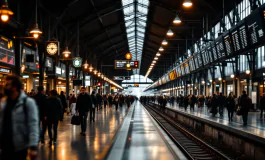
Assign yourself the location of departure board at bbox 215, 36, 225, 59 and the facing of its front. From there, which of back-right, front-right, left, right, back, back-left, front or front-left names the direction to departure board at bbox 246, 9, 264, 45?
front-left

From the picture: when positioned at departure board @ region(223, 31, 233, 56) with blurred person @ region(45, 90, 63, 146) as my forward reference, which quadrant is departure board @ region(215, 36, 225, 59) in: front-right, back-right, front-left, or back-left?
back-right

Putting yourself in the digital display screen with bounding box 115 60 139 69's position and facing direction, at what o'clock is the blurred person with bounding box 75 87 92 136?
The blurred person is roughly at 12 o'clock from the digital display screen.

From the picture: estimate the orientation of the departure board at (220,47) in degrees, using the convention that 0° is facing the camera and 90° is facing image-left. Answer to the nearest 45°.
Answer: approximately 45°

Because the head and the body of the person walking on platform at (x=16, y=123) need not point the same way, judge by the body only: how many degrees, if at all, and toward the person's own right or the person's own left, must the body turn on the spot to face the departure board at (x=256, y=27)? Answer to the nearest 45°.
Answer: approximately 180°

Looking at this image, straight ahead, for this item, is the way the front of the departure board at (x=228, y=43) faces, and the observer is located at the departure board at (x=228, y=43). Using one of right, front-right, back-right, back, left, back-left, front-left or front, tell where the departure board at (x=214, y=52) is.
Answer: back-right

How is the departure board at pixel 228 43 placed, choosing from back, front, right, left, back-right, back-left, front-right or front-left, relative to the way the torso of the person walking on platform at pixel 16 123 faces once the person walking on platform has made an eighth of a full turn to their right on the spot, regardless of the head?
back-right
